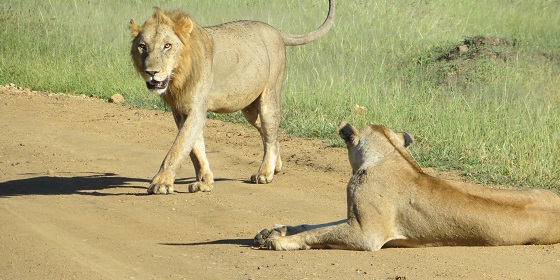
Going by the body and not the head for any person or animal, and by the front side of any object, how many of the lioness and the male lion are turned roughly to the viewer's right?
0

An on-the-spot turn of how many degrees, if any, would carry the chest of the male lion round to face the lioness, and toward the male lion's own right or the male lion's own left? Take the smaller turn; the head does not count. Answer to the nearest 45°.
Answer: approximately 90° to the male lion's own left

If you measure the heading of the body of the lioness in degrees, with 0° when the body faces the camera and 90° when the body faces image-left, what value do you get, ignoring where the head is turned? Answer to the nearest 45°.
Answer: approximately 90°

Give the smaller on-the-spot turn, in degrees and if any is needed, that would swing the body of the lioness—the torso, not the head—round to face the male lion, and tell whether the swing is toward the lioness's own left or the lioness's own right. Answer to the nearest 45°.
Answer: approximately 45° to the lioness's own right
